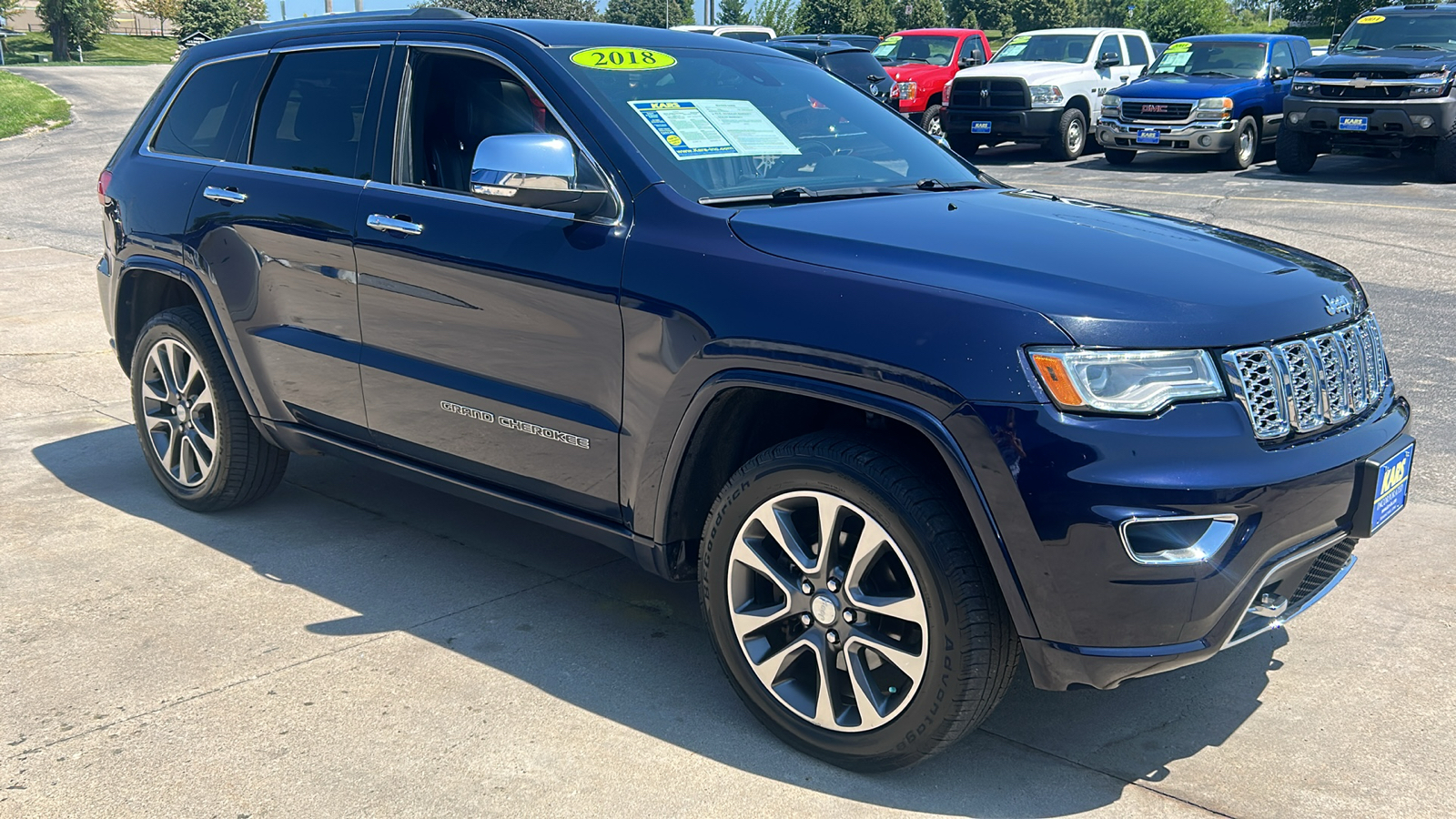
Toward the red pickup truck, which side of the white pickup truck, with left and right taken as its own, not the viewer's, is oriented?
right

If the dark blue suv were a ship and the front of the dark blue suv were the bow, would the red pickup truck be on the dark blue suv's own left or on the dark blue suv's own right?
on the dark blue suv's own left

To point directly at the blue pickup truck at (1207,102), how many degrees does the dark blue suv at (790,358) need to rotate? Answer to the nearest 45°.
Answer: approximately 135° to its left

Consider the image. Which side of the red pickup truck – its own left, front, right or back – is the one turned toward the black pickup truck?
left

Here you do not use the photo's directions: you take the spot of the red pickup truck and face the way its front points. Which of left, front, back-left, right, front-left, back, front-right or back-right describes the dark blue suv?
front-left

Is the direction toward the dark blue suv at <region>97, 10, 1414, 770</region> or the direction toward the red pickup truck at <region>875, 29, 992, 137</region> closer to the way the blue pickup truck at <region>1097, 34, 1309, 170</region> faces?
the dark blue suv

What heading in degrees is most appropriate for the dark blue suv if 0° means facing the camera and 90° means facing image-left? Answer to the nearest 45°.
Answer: approximately 315°

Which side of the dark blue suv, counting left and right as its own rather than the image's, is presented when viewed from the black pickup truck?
left

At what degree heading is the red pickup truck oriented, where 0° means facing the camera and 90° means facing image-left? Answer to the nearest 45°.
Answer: approximately 45°

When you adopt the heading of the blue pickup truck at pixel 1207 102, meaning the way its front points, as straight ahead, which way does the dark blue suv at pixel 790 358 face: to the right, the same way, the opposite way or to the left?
to the left

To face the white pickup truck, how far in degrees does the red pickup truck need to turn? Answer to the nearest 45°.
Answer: approximately 90° to its left

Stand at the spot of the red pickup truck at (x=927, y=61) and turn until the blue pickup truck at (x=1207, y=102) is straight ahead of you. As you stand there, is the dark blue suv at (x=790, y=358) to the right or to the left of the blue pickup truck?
right

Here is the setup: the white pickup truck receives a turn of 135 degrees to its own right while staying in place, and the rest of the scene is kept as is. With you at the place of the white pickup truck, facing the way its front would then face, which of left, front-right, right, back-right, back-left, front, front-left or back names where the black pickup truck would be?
back-right

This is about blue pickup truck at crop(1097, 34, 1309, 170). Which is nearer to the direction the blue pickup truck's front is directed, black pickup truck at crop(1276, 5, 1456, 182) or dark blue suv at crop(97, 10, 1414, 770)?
the dark blue suv
